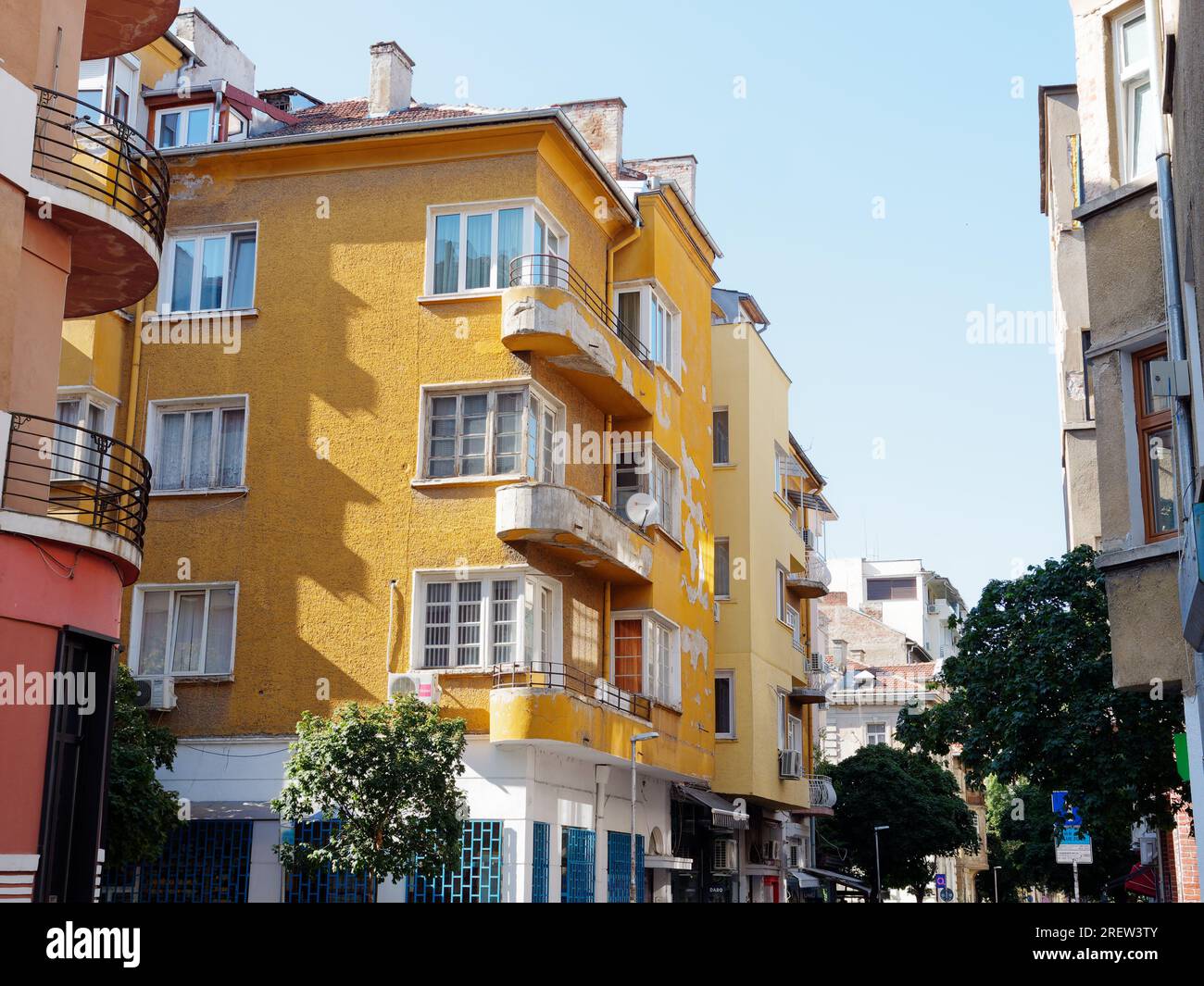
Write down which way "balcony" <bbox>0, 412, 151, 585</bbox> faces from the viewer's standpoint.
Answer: facing the viewer and to the right of the viewer
